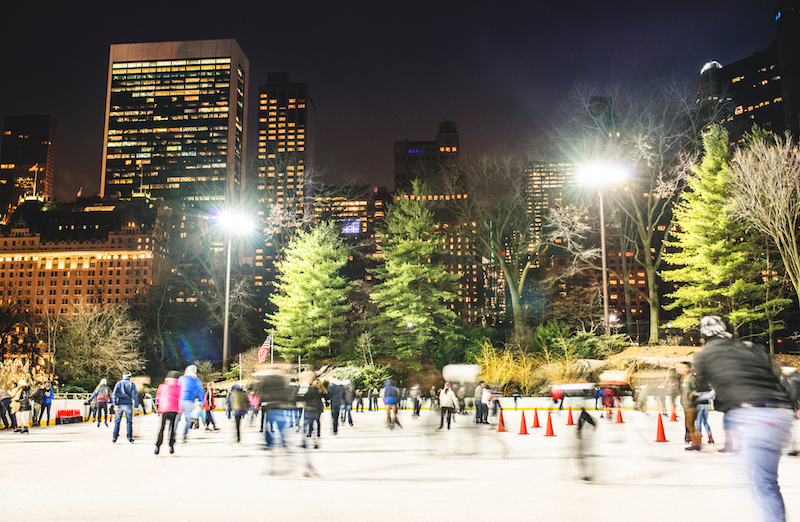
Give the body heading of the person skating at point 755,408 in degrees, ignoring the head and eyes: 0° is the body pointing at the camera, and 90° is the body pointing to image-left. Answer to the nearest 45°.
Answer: approximately 135°

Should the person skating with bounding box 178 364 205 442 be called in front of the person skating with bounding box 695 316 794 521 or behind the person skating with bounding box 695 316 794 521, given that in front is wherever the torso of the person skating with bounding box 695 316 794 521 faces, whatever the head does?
in front

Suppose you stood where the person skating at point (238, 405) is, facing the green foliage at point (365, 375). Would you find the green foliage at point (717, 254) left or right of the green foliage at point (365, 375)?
right

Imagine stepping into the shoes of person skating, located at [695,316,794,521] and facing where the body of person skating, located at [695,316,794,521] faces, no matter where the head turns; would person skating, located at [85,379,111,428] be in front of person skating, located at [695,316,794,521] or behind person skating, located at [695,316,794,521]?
in front

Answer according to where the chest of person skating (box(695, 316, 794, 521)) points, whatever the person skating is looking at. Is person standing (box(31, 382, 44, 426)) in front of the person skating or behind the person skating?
in front

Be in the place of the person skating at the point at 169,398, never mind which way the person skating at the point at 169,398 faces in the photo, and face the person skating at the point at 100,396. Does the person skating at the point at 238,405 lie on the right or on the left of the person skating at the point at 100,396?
right
